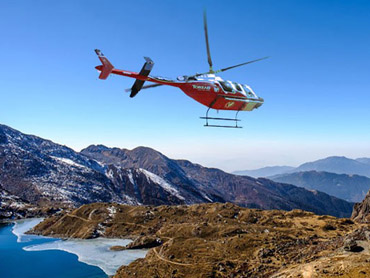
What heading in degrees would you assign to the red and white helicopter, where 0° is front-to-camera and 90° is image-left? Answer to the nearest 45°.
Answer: approximately 270°
